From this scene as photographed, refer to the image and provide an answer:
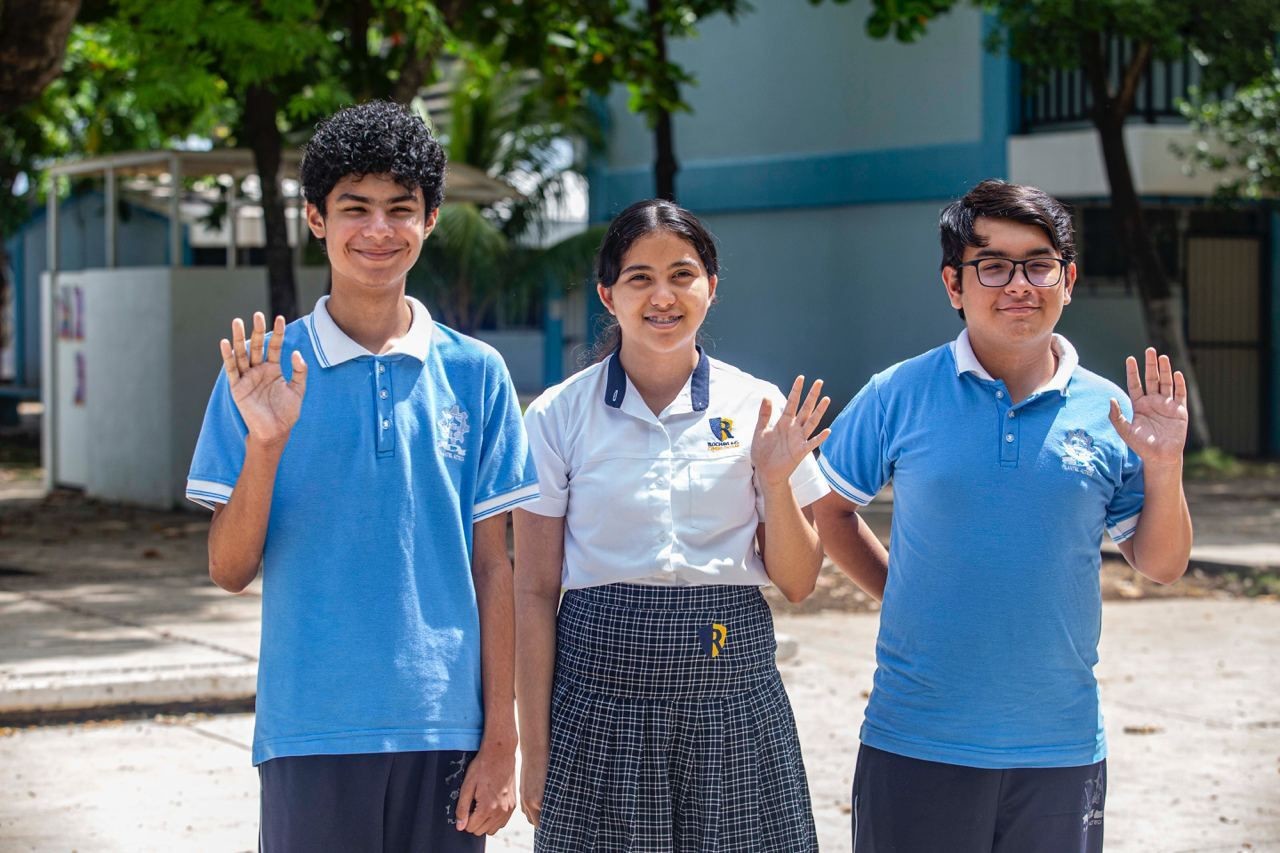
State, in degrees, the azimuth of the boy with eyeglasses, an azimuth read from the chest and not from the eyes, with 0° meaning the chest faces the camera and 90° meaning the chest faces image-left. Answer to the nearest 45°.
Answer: approximately 0°

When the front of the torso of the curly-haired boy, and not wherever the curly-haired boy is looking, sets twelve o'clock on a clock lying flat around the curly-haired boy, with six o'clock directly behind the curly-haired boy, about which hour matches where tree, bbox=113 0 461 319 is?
The tree is roughly at 6 o'clock from the curly-haired boy.

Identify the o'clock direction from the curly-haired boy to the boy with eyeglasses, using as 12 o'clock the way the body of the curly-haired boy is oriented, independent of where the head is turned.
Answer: The boy with eyeglasses is roughly at 9 o'clock from the curly-haired boy.

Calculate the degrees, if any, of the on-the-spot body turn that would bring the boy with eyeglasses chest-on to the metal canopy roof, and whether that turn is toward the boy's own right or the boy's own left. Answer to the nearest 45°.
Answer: approximately 135° to the boy's own right

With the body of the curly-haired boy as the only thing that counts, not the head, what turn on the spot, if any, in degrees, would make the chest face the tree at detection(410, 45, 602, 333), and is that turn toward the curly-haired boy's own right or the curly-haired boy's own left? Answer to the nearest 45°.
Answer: approximately 180°
